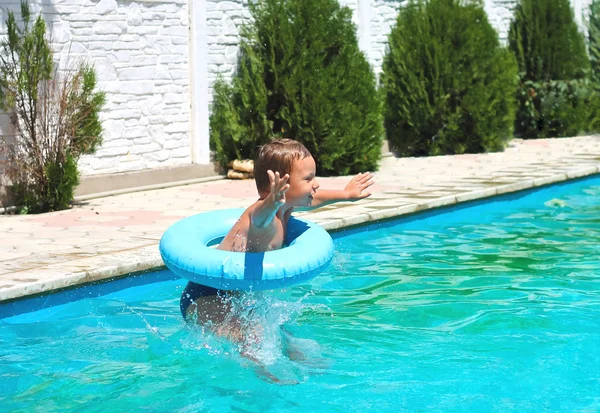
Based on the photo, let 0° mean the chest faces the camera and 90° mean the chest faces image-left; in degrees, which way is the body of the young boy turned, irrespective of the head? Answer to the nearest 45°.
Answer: approximately 270°

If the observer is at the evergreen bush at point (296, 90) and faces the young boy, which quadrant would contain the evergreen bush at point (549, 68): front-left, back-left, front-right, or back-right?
back-left

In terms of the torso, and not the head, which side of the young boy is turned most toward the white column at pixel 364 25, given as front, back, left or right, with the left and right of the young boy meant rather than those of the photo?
left

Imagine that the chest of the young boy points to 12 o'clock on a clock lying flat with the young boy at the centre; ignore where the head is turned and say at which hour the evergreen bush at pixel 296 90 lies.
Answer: The evergreen bush is roughly at 9 o'clock from the young boy.

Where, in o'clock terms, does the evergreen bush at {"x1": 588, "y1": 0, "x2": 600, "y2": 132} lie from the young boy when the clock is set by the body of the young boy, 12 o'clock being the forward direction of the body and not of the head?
The evergreen bush is roughly at 10 o'clock from the young boy.

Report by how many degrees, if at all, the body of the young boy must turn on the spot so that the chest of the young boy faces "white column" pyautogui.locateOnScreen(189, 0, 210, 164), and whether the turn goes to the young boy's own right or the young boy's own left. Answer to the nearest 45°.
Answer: approximately 90° to the young boy's own left

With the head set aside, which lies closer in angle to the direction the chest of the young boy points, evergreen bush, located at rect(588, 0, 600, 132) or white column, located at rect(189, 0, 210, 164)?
the evergreen bush

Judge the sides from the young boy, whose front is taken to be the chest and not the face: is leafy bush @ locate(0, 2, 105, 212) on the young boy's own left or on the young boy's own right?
on the young boy's own left

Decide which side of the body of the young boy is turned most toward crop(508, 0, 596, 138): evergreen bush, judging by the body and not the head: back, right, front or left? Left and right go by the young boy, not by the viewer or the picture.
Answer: left
